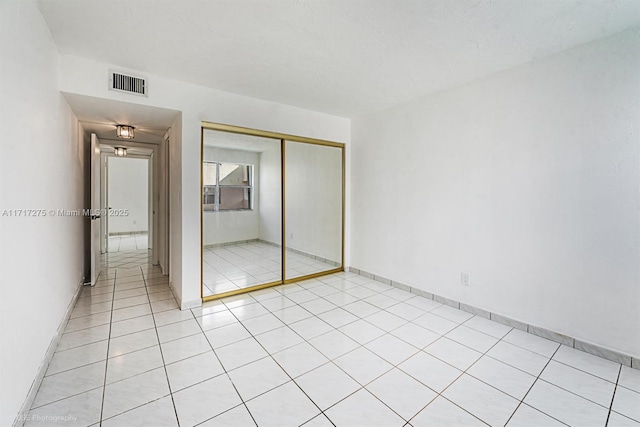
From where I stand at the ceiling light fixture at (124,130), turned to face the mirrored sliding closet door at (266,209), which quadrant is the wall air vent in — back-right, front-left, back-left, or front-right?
front-right

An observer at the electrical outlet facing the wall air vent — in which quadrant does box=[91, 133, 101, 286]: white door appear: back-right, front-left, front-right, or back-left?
front-right

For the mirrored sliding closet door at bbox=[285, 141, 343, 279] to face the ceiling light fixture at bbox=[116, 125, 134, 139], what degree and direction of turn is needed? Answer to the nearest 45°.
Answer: approximately 135° to its right

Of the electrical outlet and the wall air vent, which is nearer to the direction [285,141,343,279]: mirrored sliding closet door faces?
the electrical outlet

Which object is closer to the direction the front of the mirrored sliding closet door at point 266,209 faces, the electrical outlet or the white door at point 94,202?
the electrical outlet

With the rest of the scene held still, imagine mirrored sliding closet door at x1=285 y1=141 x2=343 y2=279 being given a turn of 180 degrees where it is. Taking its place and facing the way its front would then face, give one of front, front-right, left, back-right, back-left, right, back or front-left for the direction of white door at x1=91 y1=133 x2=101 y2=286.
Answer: front-left

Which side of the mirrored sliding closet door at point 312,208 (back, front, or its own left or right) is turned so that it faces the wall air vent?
right

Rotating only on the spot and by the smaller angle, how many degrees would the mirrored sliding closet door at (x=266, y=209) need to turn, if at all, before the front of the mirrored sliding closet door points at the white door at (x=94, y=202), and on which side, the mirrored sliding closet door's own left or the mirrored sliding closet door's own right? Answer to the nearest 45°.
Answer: approximately 135° to the mirrored sliding closet door's own right

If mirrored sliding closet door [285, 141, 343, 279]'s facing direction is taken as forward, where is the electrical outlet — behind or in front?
in front

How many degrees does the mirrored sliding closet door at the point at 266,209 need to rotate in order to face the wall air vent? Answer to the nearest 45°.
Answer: approximately 90° to its right

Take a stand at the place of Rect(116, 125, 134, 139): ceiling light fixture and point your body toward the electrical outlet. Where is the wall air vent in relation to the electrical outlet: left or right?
right

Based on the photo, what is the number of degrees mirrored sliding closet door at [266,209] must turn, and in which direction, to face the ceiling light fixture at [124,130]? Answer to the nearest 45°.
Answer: approximately 135° to its right

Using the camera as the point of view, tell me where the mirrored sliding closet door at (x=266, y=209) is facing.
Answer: facing the viewer and to the right of the viewer
